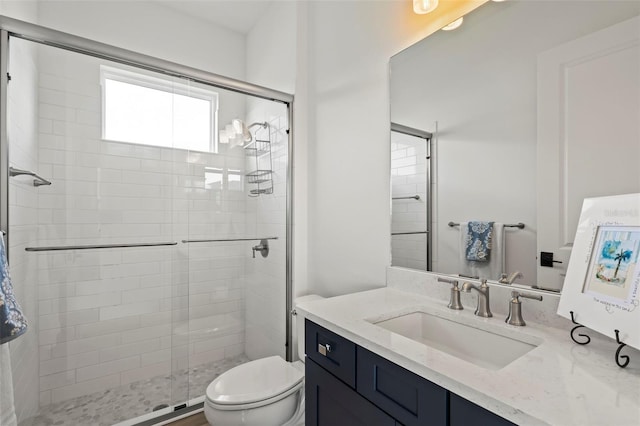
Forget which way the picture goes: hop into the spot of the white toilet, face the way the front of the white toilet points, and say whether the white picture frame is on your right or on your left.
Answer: on your left

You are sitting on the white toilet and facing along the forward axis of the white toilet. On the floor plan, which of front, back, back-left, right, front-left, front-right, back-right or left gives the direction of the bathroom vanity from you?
left

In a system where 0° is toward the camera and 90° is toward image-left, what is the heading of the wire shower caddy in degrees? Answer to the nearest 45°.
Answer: approximately 45°

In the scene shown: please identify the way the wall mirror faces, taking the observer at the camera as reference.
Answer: facing the viewer and to the left of the viewer

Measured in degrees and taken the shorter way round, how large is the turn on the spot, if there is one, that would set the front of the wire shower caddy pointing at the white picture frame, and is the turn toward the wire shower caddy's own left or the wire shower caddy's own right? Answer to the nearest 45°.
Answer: approximately 90° to the wire shower caddy's own left

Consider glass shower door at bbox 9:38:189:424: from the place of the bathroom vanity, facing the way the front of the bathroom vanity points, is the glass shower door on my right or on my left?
on my right
